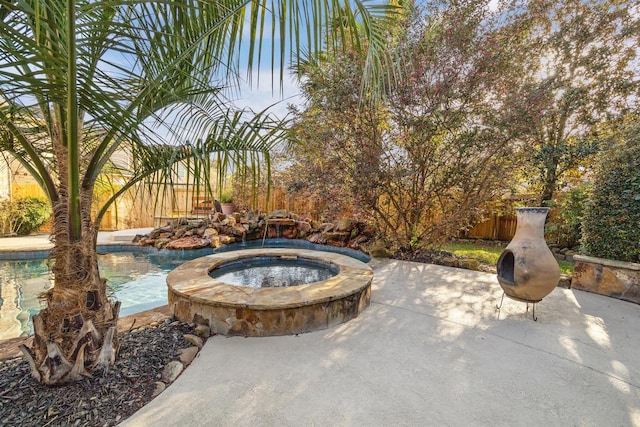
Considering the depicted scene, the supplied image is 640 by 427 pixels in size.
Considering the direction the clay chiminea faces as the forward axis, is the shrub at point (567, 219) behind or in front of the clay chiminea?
behind

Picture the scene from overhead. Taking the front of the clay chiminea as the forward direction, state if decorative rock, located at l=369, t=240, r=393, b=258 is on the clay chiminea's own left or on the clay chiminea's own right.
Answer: on the clay chiminea's own right

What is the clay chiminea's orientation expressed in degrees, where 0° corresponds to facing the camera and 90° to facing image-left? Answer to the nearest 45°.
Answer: approximately 45°

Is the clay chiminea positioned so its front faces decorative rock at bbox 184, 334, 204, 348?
yes

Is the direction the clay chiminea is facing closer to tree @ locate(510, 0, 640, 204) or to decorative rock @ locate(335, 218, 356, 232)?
the decorative rock

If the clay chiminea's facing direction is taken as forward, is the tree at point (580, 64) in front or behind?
behind

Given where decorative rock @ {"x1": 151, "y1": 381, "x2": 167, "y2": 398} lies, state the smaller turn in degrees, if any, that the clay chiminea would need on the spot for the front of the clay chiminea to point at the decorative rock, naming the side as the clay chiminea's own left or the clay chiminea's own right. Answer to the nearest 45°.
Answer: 0° — it already faces it

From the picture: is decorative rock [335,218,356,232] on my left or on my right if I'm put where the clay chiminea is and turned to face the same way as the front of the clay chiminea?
on my right
